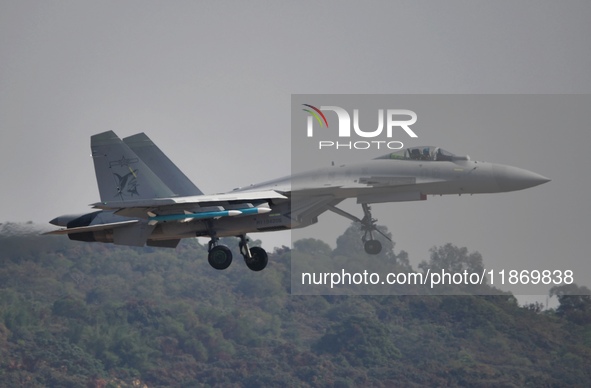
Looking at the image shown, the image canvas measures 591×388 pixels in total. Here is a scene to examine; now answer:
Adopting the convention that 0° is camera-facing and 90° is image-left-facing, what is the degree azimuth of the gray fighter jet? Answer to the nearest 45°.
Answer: approximately 270°
